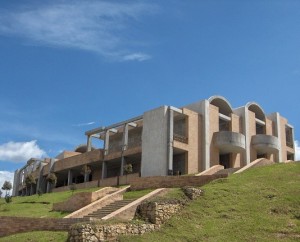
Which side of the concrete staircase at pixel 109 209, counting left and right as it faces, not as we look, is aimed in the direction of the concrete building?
back

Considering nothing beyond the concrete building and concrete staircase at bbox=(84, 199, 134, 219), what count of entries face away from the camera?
0

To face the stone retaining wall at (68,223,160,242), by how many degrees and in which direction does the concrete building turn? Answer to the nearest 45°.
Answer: approximately 45° to its right

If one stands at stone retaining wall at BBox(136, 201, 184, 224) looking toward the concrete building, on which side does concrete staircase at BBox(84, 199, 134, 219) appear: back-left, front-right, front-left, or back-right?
front-left

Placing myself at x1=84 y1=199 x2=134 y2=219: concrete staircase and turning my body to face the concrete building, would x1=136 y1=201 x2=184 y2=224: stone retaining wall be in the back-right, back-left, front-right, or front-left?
back-right

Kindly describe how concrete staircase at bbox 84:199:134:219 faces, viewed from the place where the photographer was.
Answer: facing the viewer and to the left of the viewer

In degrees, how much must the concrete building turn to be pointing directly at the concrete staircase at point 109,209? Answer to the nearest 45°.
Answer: approximately 45° to its right

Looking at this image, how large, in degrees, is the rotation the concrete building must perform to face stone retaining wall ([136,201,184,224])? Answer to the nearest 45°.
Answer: approximately 45° to its right
